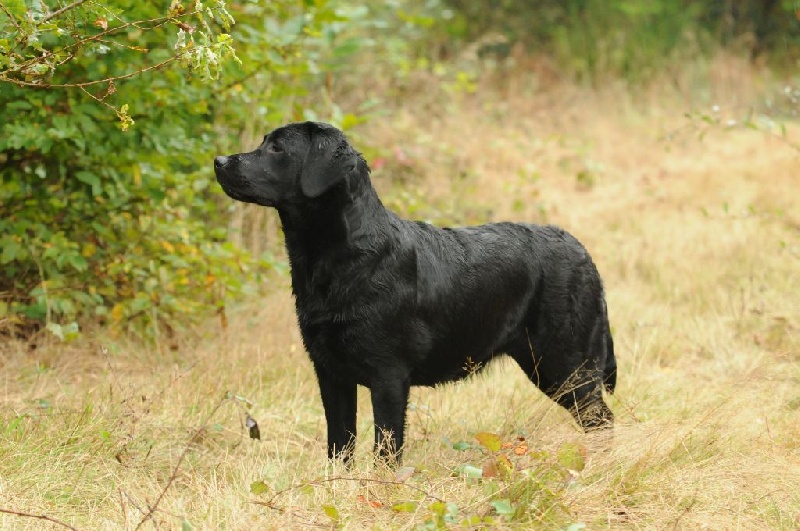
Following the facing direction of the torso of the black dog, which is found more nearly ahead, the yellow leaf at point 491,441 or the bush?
the bush

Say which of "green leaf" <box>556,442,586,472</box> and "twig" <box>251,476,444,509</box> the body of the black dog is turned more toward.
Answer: the twig

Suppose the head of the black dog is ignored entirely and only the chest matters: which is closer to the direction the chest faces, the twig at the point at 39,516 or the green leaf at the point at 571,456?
the twig

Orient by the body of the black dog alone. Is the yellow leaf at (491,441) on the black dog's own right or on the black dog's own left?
on the black dog's own left

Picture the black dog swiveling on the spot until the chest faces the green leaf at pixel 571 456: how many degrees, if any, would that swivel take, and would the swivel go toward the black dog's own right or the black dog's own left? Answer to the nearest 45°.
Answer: approximately 135° to the black dog's own left

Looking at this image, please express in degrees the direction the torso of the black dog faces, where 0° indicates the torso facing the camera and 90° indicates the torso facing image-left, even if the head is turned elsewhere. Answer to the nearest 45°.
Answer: approximately 90°

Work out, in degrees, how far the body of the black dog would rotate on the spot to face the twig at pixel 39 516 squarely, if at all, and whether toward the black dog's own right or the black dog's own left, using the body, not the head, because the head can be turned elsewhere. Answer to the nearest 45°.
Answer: approximately 45° to the black dog's own left

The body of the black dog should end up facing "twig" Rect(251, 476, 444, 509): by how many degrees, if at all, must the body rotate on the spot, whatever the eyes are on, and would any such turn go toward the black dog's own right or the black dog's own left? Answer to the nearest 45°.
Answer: approximately 90° to the black dog's own left

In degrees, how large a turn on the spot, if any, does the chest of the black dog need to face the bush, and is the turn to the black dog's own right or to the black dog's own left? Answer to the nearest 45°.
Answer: approximately 45° to the black dog's own right
